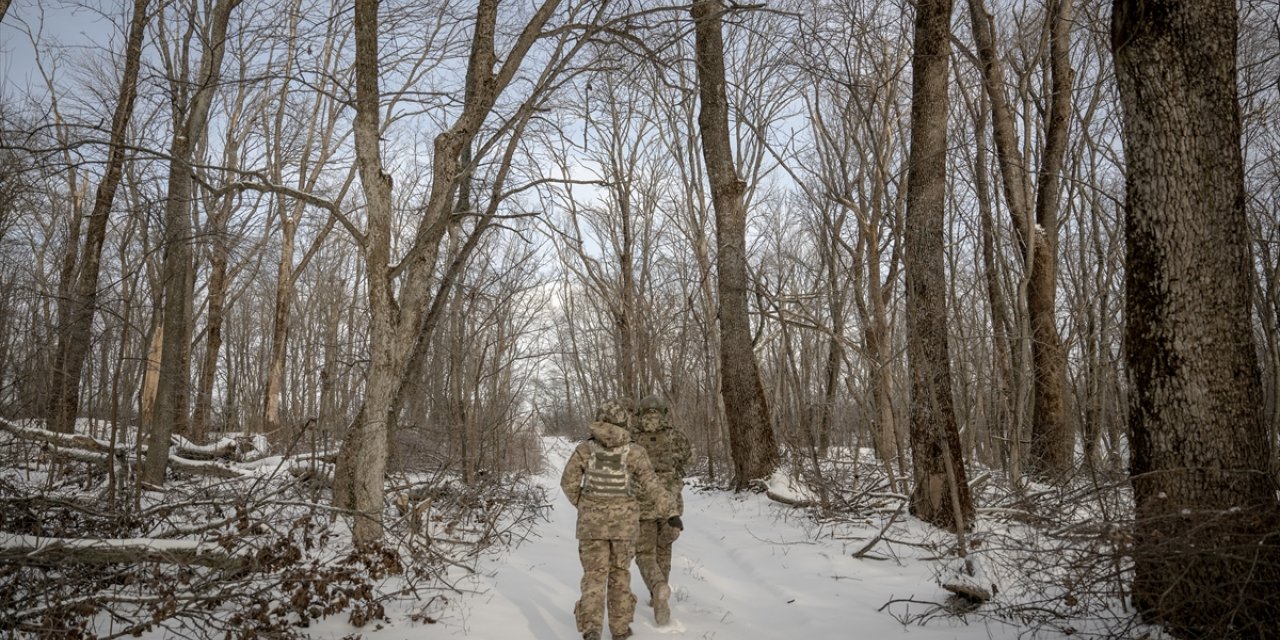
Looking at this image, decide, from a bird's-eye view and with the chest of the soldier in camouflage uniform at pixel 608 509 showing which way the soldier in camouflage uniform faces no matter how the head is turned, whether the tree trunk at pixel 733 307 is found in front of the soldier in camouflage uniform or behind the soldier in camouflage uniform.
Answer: in front

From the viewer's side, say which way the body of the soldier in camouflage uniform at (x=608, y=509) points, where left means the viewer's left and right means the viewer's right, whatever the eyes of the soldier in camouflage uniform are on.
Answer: facing away from the viewer

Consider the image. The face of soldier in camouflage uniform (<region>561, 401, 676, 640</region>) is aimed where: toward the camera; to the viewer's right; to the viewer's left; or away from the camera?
away from the camera

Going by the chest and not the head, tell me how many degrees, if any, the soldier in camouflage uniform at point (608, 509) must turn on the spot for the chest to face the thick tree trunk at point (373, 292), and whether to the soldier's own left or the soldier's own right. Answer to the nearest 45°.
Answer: approximately 45° to the soldier's own left

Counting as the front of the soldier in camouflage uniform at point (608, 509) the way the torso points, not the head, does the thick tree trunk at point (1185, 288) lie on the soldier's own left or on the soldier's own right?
on the soldier's own right
